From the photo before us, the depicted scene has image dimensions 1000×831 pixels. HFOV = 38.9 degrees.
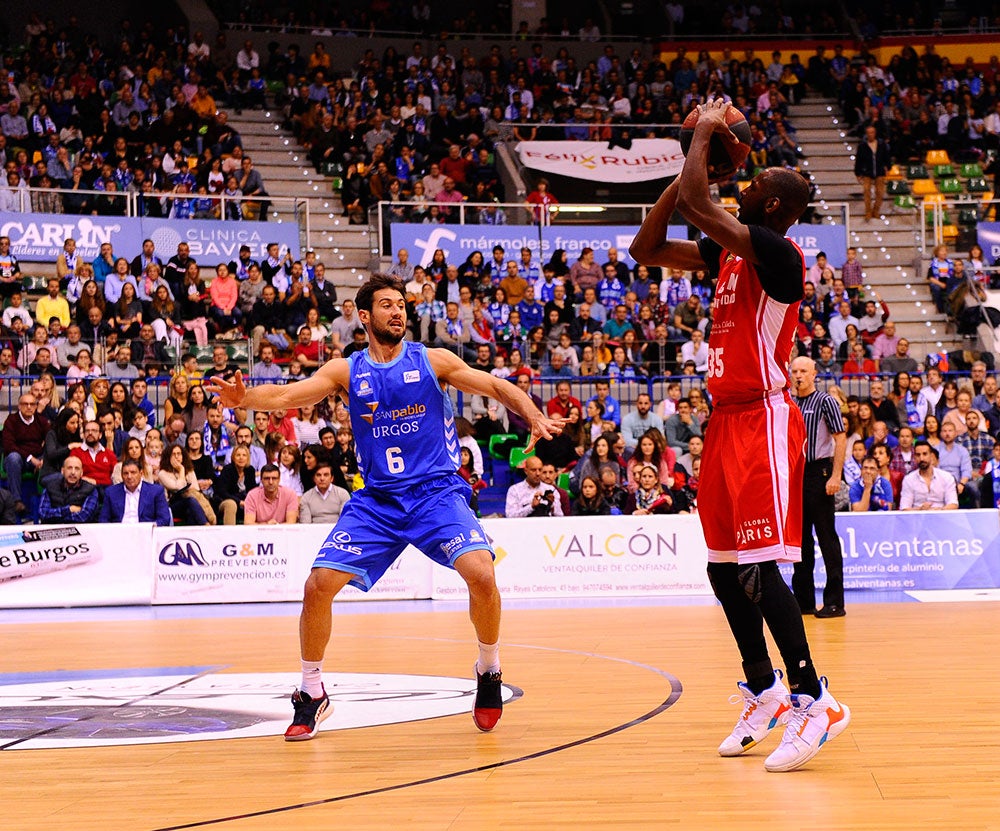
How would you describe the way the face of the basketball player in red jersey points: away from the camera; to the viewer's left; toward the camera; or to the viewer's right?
to the viewer's left

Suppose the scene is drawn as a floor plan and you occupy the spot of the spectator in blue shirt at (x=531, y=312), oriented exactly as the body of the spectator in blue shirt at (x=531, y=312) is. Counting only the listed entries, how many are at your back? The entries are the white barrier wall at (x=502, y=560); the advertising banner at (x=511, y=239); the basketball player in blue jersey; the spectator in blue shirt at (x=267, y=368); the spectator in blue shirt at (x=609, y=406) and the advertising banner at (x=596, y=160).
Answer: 2

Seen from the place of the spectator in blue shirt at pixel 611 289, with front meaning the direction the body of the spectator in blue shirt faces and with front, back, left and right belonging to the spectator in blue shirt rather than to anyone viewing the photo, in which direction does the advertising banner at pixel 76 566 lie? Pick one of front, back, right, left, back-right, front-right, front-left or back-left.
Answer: front-right

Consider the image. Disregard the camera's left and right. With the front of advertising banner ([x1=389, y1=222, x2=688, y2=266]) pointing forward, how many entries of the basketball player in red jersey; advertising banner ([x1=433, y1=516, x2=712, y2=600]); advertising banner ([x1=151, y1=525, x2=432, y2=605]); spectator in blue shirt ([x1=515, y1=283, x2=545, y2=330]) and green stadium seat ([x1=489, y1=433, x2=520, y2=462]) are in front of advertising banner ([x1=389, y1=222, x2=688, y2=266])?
5

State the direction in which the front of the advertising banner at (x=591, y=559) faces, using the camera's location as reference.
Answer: facing the viewer

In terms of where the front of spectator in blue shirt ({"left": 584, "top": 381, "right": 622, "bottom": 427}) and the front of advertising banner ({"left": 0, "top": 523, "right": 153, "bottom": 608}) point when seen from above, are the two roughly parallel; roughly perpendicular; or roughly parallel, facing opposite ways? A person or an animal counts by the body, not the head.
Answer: roughly parallel

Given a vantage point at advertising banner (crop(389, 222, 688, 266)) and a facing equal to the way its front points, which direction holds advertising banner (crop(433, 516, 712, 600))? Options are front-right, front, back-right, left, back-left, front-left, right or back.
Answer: front

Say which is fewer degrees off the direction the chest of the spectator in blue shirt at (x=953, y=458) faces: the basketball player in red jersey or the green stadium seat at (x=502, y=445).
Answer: the basketball player in red jersey

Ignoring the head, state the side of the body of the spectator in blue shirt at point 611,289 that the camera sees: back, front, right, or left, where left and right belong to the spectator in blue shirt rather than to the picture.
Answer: front

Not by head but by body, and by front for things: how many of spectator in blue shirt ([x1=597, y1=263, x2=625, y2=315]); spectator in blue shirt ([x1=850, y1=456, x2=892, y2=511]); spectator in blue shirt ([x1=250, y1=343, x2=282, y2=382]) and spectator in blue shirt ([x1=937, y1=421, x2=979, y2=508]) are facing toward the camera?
4

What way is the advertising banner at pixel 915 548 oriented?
toward the camera

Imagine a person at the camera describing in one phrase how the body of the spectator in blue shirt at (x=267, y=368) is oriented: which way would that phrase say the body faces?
toward the camera

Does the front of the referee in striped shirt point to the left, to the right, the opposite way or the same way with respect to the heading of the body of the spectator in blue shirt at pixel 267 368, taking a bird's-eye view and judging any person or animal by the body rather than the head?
to the right
